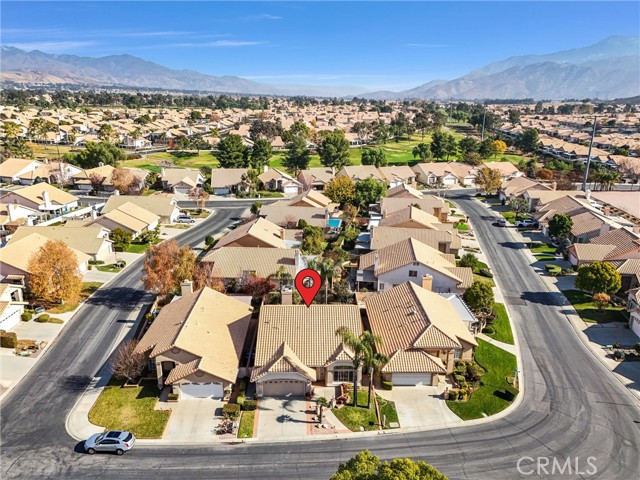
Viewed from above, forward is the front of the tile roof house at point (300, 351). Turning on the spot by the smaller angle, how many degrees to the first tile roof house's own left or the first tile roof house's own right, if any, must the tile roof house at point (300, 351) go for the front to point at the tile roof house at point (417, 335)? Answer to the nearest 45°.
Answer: approximately 90° to the first tile roof house's own left

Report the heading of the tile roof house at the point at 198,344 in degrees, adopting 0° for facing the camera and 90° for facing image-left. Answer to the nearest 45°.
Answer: approximately 0°

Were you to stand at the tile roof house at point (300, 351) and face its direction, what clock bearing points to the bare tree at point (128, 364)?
The bare tree is roughly at 3 o'clock from the tile roof house.

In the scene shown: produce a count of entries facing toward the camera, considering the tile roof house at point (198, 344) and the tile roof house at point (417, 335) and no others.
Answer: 2

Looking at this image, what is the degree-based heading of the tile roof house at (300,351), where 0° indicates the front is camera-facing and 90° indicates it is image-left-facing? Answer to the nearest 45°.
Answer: approximately 0°

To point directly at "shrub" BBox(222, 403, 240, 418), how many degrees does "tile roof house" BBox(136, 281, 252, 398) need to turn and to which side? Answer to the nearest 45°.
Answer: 0° — it already faces it

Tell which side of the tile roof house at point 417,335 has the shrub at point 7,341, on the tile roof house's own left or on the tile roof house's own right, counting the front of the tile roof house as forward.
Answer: on the tile roof house's own right

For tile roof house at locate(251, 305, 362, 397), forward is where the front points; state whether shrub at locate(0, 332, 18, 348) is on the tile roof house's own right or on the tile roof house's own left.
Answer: on the tile roof house's own right

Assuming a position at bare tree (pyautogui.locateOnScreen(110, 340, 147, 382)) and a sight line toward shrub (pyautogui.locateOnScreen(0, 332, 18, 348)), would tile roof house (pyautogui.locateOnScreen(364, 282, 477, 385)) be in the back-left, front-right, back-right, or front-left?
back-right

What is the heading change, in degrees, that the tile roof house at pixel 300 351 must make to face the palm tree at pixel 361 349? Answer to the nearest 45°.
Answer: approximately 45° to its left
